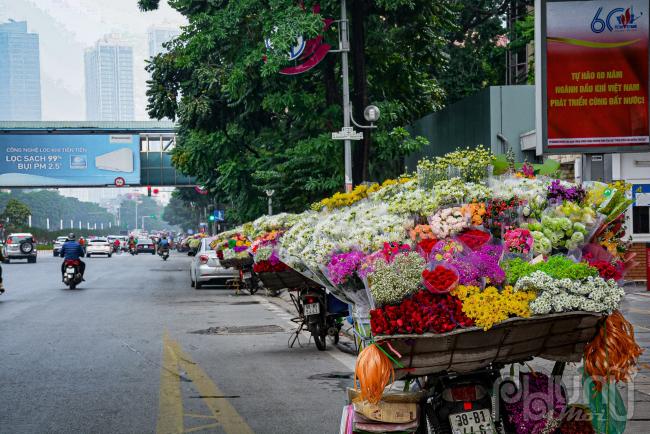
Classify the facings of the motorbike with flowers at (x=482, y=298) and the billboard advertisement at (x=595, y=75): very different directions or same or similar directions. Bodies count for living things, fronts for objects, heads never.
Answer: very different directions

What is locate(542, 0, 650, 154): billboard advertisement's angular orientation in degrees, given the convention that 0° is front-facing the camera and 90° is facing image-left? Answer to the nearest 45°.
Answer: approximately 0°

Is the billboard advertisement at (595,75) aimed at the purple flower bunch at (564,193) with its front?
yes

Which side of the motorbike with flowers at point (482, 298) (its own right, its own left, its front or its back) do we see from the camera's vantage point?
back

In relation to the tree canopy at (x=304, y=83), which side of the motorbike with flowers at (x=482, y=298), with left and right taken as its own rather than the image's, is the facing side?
front

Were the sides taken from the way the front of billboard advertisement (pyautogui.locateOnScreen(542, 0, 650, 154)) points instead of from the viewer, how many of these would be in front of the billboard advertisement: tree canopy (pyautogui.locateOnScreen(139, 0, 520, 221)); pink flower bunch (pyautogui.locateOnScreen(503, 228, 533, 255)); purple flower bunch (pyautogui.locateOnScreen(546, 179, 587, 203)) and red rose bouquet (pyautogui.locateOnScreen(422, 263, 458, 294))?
3

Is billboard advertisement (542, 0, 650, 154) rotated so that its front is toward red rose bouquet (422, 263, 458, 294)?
yes

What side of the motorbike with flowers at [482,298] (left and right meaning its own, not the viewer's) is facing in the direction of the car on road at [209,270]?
front

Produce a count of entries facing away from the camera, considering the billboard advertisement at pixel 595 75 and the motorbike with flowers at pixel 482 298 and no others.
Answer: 1

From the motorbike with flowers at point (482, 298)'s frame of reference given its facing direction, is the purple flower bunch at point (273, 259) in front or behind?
in front
